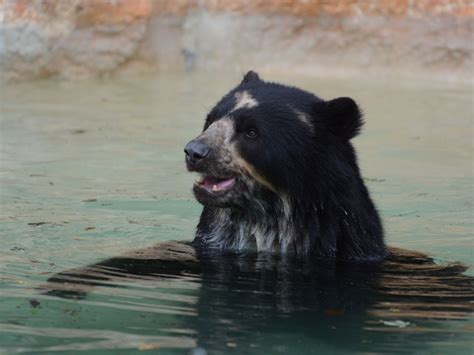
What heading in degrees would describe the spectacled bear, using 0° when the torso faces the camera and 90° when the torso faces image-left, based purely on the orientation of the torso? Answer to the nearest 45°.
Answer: approximately 45°
